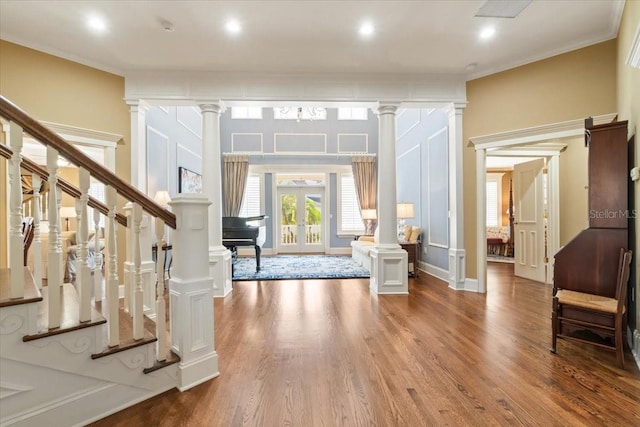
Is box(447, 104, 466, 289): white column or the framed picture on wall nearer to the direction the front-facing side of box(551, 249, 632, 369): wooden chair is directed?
the framed picture on wall

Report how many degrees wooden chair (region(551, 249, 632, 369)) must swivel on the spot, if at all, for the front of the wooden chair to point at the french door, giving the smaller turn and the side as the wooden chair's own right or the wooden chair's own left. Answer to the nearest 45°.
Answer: approximately 45° to the wooden chair's own right

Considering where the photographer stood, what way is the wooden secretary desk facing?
facing to the left of the viewer

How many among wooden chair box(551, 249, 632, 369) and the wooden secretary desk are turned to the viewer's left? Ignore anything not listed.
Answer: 2

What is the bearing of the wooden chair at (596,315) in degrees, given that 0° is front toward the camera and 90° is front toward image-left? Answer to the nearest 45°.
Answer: approximately 90°

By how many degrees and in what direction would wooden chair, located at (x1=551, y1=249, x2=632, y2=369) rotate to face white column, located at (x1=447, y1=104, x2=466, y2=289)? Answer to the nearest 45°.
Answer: approximately 45° to its right
